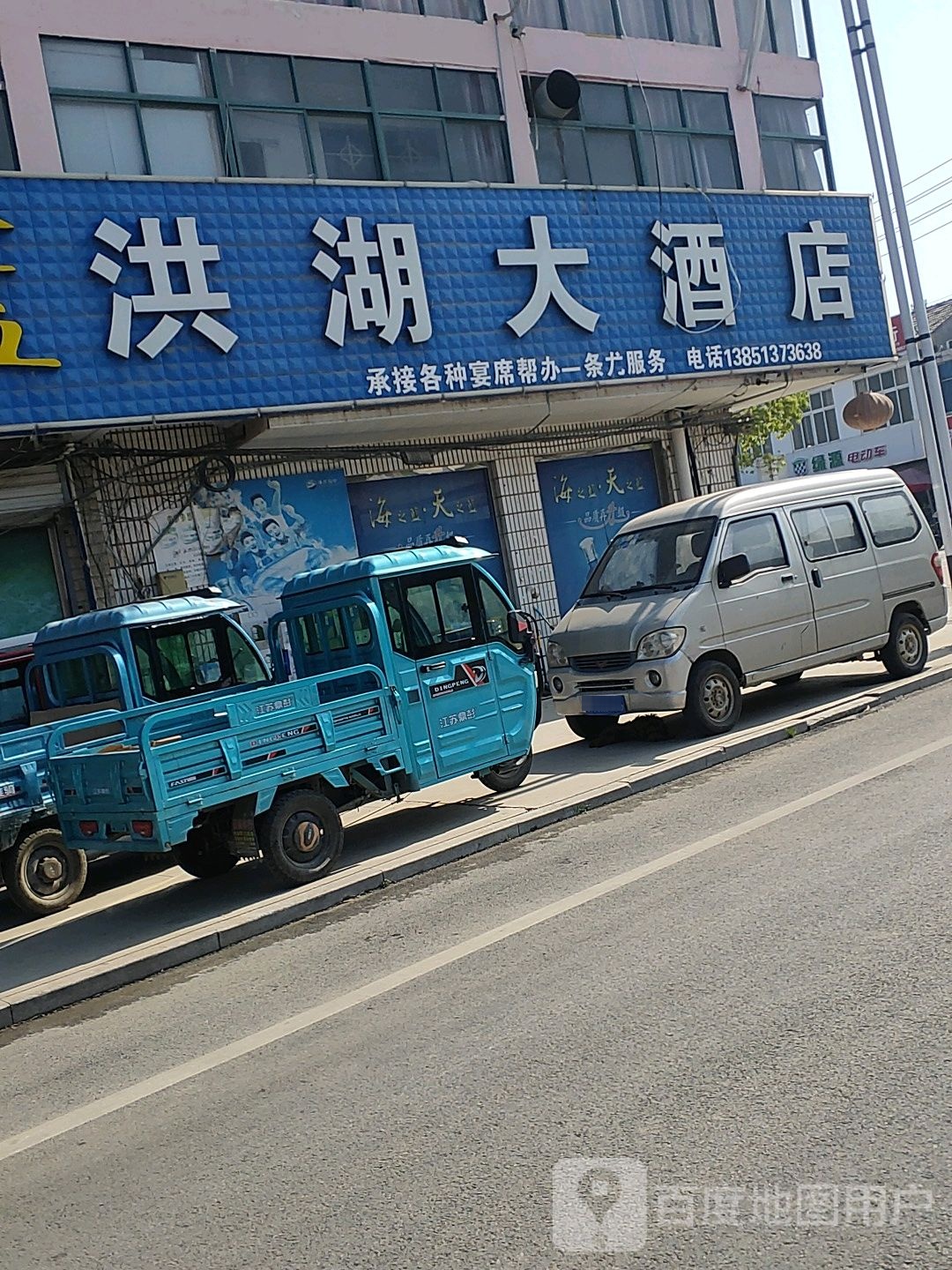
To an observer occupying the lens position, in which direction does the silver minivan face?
facing the viewer and to the left of the viewer

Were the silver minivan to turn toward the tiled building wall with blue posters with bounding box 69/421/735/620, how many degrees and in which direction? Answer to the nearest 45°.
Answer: approximately 90° to its right

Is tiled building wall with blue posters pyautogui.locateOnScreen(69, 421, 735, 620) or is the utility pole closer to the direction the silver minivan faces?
the tiled building wall with blue posters

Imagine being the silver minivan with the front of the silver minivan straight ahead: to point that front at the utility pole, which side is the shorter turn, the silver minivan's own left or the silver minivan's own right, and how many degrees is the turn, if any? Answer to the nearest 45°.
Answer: approximately 180°
